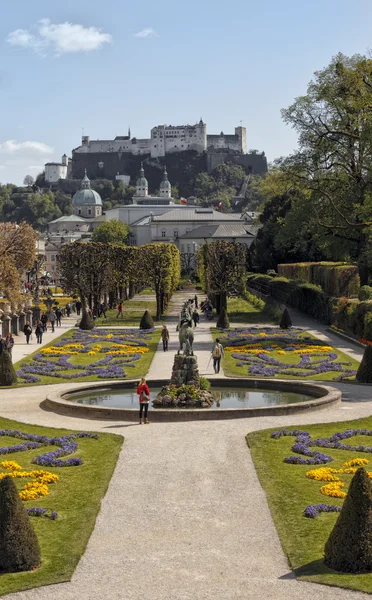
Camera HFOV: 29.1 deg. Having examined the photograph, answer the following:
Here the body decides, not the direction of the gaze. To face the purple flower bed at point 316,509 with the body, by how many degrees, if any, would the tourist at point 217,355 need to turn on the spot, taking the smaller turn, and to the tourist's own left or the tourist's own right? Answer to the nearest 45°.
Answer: approximately 180°

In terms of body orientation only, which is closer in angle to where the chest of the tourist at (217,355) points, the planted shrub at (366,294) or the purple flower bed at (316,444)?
the planted shrub

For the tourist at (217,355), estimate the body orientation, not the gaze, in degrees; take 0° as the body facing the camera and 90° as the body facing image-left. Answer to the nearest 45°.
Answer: approximately 180°

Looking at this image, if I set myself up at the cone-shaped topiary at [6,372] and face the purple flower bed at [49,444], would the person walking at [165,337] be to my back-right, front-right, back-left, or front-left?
back-left

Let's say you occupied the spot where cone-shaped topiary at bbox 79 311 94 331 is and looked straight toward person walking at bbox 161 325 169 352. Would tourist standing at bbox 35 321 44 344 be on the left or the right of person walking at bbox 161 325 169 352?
right

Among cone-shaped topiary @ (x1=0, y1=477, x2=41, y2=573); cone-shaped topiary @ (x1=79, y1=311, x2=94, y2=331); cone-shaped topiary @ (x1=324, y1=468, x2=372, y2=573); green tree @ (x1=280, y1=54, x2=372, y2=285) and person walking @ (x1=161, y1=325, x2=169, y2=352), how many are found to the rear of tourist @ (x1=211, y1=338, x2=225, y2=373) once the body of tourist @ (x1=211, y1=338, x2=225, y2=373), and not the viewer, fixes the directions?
2

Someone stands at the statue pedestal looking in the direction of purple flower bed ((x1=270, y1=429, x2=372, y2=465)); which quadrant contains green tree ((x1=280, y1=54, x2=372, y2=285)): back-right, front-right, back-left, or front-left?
back-left

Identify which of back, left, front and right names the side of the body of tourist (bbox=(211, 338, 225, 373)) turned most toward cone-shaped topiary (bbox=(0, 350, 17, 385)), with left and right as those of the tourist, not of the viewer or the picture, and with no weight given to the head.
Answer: left

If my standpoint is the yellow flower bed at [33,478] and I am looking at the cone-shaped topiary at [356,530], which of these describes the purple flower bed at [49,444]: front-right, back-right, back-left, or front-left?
back-left

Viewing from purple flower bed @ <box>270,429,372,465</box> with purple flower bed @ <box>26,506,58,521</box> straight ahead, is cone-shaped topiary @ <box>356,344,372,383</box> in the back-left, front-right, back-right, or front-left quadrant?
back-right

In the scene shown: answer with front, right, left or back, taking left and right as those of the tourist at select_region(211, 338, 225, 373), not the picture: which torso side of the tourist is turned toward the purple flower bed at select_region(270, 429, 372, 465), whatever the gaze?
back

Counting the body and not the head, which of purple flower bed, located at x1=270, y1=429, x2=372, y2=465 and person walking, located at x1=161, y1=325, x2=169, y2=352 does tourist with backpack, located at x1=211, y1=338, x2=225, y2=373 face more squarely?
the person walking

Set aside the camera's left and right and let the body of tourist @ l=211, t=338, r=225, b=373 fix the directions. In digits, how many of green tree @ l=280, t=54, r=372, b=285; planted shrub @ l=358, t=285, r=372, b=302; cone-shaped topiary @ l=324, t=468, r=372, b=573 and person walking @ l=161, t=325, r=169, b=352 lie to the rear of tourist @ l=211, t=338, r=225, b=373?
1

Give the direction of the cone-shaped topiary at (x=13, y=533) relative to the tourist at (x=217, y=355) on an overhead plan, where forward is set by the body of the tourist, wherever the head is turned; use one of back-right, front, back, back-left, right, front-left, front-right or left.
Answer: back

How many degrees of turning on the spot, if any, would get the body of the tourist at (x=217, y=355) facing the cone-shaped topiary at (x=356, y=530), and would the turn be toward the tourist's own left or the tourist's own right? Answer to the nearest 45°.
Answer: approximately 180°

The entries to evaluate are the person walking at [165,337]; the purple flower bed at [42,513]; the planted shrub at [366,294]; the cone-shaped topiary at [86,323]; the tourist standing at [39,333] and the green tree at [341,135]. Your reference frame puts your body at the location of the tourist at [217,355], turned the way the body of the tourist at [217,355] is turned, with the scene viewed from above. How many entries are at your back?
1

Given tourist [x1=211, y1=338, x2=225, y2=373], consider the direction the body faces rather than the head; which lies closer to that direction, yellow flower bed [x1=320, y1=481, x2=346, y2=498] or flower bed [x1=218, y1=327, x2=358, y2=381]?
the flower bed

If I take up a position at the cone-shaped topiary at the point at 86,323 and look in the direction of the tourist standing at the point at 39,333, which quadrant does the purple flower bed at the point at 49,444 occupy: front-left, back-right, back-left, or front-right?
front-left
